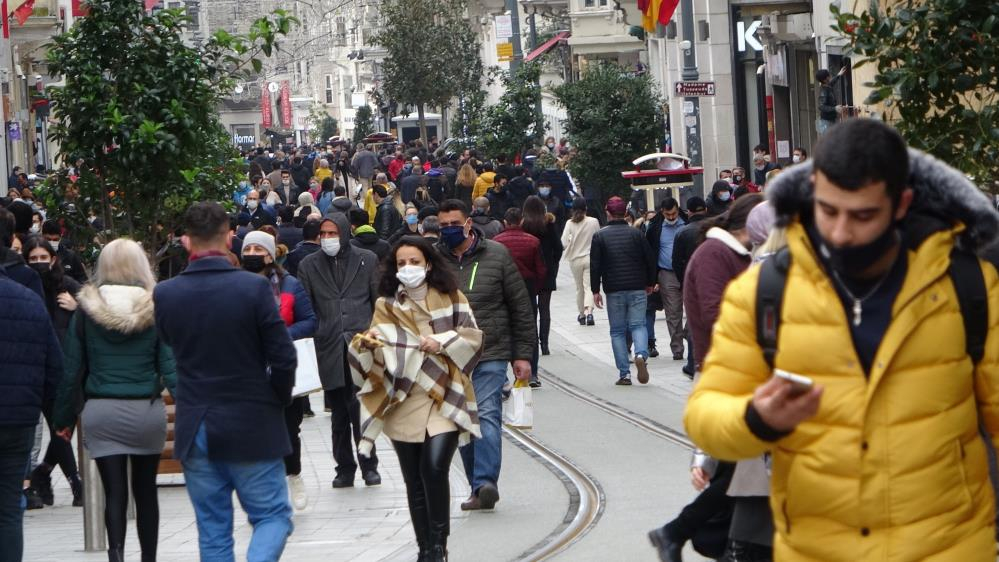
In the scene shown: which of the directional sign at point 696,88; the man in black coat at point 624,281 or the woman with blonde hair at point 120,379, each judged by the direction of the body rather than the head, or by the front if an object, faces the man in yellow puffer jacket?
the directional sign

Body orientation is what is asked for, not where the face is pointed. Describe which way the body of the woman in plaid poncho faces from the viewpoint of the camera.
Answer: toward the camera

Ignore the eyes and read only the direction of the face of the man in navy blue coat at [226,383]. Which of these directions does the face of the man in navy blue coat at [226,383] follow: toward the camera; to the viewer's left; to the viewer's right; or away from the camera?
away from the camera

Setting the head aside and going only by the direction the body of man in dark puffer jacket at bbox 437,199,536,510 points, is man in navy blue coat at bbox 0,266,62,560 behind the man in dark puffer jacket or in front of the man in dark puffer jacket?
in front

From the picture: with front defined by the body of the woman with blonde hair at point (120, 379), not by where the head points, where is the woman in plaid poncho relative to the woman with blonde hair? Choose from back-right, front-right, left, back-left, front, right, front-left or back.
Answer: right

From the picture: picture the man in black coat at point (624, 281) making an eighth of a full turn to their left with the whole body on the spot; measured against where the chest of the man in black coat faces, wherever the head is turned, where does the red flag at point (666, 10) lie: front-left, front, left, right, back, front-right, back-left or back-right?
front-right

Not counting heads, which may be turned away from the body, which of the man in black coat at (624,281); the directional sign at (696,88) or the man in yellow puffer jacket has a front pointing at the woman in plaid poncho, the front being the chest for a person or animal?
the directional sign

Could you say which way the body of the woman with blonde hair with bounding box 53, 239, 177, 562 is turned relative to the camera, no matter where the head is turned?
away from the camera

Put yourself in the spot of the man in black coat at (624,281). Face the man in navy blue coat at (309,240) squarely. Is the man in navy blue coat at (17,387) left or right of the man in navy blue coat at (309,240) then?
left

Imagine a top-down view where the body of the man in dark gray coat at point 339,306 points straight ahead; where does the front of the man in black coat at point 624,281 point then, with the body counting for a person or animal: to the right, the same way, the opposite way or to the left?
the opposite way

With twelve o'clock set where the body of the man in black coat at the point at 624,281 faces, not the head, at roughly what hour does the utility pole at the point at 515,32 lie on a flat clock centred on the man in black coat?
The utility pole is roughly at 12 o'clock from the man in black coat.

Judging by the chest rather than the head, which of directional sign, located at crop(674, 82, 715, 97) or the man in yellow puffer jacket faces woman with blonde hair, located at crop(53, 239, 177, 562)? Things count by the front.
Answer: the directional sign

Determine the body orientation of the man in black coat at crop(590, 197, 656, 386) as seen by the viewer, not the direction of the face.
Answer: away from the camera

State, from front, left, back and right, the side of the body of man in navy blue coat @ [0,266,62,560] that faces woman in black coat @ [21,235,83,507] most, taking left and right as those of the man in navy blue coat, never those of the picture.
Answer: front

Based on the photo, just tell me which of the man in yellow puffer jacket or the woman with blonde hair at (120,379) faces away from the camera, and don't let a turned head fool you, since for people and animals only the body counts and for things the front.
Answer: the woman with blonde hair

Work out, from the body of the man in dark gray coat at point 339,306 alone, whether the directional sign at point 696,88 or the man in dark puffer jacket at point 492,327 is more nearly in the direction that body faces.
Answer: the man in dark puffer jacket
